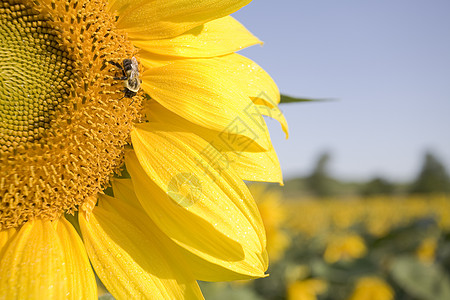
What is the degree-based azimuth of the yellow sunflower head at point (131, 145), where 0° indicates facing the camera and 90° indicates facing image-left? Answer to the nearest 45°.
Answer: approximately 0°

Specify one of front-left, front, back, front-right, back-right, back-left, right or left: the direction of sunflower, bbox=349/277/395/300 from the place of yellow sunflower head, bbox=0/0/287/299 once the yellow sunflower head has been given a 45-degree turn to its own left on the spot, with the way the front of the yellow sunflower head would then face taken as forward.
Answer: left
